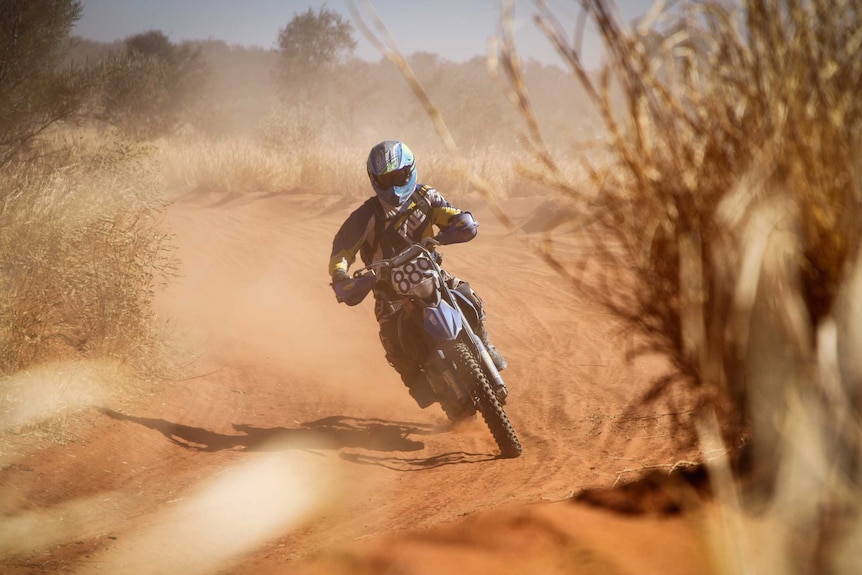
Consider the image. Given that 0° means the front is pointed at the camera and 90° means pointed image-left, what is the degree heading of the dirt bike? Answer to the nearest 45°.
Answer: approximately 0°

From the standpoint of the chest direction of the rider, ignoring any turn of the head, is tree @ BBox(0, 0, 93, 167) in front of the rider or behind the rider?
behind

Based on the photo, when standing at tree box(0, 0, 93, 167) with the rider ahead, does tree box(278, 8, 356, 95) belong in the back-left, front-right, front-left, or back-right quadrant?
back-left

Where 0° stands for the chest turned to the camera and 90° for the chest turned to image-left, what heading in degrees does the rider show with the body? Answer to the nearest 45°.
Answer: approximately 0°

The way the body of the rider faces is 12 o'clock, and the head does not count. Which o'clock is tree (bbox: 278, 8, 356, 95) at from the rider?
The tree is roughly at 6 o'clock from the rider.

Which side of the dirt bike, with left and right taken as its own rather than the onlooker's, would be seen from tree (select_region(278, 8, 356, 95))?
back
